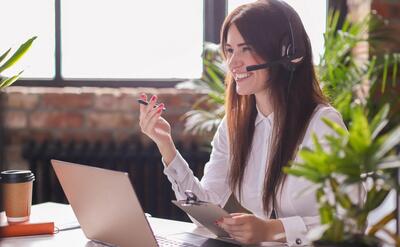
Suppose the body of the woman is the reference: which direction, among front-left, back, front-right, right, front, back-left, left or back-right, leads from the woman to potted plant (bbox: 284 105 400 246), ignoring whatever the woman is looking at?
front-left

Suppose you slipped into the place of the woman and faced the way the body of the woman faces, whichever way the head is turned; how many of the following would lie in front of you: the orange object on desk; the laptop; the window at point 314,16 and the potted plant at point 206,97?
2

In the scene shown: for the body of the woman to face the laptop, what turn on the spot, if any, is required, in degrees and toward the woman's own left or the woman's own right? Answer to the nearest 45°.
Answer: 0° — they already face it

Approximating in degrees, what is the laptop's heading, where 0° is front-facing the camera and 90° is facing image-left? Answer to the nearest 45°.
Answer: approximately 225°

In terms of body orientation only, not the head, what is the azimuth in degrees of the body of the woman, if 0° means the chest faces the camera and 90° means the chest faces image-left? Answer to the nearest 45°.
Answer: approximately 45°

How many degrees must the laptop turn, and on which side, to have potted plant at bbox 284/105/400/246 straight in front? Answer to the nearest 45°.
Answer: approximately 90° to its right

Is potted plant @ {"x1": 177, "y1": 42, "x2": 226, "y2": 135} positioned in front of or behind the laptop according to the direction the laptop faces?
in front

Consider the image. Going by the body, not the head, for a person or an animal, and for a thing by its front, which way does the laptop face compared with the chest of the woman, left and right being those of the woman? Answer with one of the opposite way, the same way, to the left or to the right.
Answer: the opposite way

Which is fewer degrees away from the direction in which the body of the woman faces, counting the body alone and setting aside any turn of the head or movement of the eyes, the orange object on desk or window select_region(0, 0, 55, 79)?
the orange object on desk

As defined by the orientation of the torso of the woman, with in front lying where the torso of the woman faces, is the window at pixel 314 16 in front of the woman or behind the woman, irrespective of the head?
behind

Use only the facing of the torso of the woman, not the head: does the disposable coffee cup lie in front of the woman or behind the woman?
in front

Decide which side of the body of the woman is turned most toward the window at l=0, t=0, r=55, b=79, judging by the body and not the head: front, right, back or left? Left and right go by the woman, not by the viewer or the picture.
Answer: right

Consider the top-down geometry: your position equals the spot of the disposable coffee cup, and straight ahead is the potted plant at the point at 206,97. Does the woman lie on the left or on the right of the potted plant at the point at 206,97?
right
